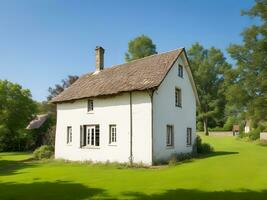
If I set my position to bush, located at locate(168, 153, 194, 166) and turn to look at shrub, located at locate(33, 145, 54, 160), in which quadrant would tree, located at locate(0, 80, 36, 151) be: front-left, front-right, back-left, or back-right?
front-right

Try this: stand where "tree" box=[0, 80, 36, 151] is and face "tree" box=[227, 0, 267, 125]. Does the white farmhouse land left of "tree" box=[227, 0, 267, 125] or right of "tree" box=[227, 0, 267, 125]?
right

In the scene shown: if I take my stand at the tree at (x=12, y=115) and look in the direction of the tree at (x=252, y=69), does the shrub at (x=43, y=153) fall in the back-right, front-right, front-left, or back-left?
front-right

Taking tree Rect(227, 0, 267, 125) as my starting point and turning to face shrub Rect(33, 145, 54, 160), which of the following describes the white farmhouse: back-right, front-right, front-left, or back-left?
front-left

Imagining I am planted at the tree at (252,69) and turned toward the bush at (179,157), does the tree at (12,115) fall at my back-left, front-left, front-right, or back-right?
front-right
